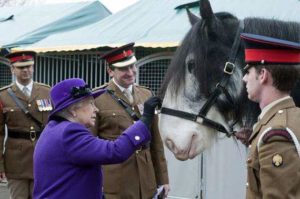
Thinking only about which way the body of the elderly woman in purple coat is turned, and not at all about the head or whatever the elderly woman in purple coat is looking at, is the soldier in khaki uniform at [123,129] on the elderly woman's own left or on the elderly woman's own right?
on the elderly woman's own left

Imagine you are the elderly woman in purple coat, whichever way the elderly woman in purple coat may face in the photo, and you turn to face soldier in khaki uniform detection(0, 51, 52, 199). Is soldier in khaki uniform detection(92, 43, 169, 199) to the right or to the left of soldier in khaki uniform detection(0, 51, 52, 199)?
right

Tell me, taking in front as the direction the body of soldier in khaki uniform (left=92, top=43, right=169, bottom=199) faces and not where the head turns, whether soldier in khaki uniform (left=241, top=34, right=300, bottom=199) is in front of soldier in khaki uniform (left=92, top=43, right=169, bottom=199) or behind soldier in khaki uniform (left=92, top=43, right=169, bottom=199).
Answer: in front

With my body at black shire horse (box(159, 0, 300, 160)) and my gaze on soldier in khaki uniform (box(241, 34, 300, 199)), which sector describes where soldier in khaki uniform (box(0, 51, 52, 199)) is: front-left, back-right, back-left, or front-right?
back-right

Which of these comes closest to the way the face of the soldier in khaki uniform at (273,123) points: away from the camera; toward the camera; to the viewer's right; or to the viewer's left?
to the viewer's left

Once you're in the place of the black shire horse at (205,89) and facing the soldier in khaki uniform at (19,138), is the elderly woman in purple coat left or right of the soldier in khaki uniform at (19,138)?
left

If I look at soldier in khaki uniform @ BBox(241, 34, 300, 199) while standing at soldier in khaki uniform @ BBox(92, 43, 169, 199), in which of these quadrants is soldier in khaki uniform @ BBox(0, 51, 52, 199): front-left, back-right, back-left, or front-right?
back-right

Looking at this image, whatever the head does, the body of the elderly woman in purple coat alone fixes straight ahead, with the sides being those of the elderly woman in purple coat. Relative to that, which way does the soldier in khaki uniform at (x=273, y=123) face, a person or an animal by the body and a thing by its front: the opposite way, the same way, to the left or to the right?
the opposite way

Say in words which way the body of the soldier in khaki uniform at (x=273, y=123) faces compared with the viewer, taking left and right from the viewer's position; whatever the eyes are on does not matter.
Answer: facing to the left of the viewer

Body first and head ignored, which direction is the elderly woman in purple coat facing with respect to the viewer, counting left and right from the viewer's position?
facing to the right of the viewer

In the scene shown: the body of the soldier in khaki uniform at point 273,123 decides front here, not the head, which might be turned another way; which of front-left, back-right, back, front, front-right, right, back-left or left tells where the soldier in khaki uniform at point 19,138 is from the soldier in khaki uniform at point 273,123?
front-right

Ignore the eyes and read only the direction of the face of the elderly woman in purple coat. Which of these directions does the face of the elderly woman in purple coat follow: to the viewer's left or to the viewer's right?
to the viewer's right

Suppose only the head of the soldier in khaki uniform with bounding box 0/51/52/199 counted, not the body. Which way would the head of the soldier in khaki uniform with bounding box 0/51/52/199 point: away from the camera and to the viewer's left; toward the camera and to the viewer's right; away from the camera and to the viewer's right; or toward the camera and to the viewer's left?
toward the camera and to the viewer's right

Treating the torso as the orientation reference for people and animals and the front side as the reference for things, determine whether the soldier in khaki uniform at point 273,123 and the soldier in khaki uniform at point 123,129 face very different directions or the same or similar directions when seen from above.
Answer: very different directions

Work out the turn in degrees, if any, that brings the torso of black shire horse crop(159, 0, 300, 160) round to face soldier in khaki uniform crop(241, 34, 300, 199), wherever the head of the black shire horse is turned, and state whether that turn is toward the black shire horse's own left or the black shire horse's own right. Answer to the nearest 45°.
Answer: approximately 45° to the black shire horse's own left

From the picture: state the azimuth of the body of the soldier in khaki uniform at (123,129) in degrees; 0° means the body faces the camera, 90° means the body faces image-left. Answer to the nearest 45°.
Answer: approximately 315°
